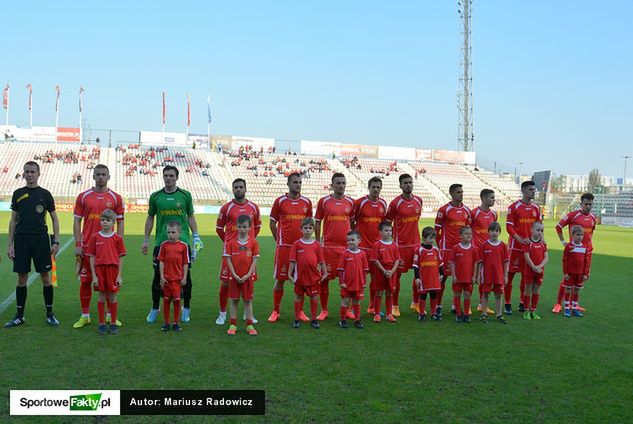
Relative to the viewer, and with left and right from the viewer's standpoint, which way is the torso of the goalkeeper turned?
facing the viewer
